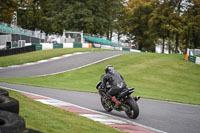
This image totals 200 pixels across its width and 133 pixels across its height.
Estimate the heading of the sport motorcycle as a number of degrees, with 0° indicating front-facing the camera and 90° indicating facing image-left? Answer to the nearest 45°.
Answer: approximately 135°

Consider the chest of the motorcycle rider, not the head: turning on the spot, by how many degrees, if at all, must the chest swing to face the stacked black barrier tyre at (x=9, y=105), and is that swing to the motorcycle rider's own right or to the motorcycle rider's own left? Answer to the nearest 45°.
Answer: approximately 90° to the motorcycle rider's own left

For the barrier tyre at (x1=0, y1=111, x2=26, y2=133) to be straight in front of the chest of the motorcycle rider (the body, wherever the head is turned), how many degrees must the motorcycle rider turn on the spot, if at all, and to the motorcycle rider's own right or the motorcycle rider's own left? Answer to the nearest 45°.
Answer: approximately 135° to the motorcycle rider's own left

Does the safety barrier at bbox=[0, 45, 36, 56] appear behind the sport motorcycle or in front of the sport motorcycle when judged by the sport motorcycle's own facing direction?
in front

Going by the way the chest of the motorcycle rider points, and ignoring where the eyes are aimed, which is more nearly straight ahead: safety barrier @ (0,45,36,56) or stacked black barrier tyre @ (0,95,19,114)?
the safety barrier

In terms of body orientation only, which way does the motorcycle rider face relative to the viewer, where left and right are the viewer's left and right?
facing away from the viewer and to the left of the viewer

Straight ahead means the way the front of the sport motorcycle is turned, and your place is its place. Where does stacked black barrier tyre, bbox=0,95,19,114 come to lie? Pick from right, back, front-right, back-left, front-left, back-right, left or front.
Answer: left

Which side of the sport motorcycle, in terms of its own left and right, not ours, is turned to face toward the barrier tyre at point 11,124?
left

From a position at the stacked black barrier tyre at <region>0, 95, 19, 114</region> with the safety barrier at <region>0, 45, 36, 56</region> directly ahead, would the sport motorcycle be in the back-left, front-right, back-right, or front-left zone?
front-right
